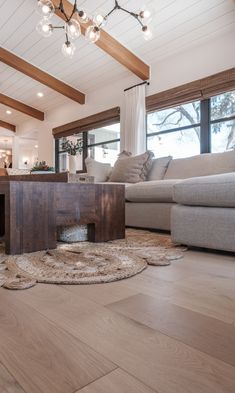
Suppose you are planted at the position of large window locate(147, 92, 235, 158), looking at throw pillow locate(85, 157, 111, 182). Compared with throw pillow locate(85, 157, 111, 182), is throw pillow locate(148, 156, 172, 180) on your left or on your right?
left

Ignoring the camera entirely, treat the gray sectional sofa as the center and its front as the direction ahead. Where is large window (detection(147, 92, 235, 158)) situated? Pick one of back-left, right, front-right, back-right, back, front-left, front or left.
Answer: back-right

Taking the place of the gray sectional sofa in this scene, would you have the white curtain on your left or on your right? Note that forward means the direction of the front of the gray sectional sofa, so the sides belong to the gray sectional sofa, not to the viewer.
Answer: on your right

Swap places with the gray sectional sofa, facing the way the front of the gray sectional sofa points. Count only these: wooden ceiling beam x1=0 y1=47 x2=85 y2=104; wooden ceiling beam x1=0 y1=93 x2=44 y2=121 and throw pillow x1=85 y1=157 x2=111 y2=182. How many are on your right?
3

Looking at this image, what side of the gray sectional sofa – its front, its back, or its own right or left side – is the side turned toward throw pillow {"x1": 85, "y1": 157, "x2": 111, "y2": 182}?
right

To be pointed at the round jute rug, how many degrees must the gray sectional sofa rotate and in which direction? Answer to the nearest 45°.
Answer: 0° — it already faces it

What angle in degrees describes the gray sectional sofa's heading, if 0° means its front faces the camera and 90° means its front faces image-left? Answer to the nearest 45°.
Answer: approximately 45°

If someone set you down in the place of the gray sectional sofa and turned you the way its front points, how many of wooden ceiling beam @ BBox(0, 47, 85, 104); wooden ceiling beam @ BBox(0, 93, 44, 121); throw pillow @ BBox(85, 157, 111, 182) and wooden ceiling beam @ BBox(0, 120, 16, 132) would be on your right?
4

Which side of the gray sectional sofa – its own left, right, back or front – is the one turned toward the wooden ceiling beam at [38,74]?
right
